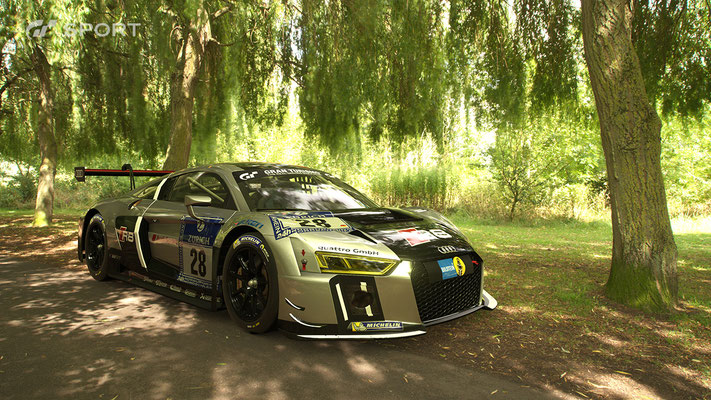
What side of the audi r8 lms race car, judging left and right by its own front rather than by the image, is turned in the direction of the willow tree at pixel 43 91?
back

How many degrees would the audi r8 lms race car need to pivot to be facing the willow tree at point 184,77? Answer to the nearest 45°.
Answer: approximately 135° to its left

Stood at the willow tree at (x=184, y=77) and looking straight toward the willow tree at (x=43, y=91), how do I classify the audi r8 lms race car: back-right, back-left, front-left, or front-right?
back-left

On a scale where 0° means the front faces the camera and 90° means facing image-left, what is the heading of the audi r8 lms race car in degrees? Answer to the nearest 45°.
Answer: approximately 315°

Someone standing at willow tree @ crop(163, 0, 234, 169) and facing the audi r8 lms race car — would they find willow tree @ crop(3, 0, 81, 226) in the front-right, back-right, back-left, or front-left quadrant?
back-right
